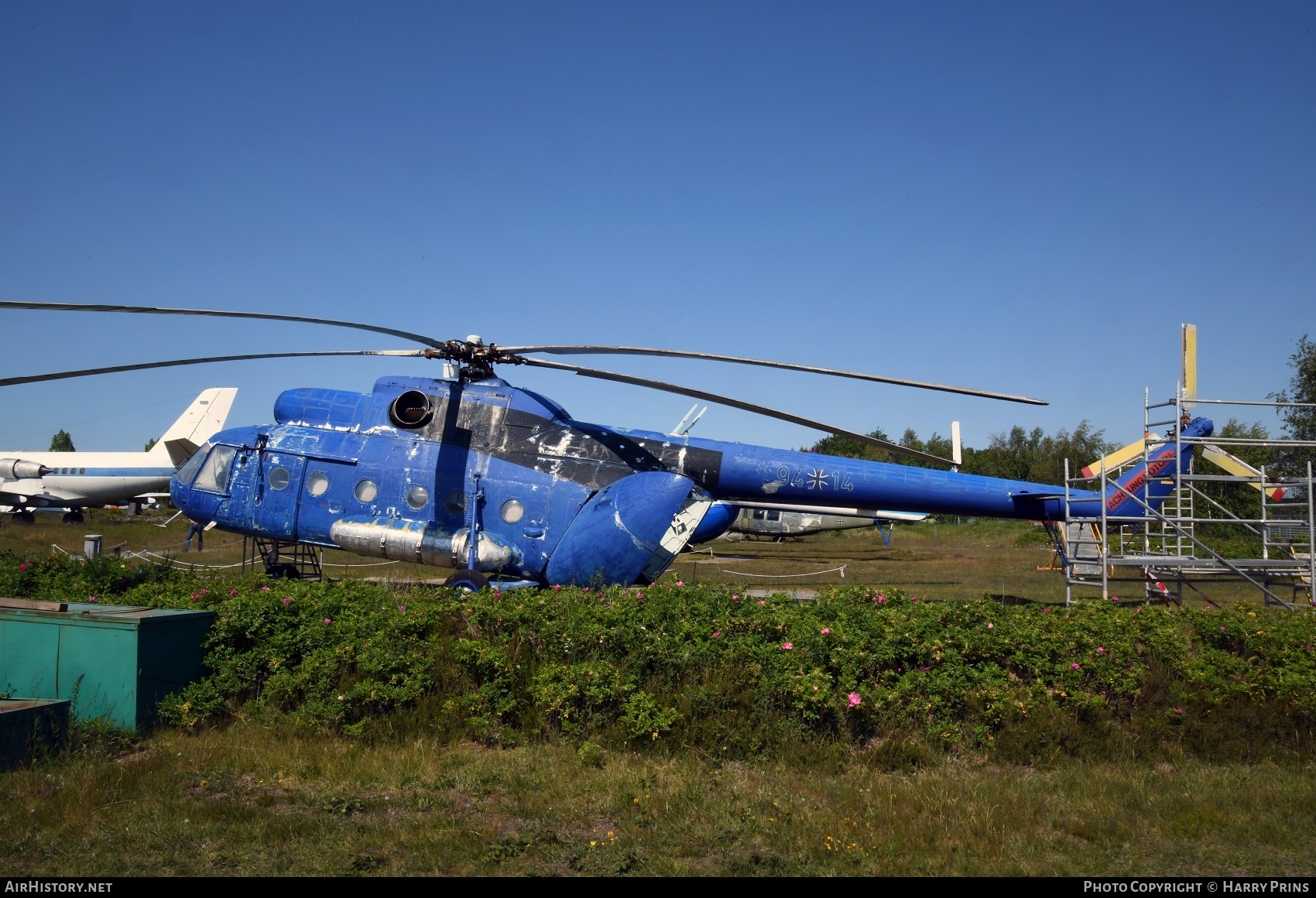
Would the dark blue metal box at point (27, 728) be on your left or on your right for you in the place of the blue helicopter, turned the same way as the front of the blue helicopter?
on your left

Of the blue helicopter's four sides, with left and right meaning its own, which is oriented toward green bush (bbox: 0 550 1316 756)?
left

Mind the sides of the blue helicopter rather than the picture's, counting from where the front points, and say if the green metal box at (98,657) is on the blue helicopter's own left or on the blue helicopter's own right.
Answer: on the blue helicopter's own left

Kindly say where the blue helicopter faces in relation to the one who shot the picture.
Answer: facing to the left of the viewer
